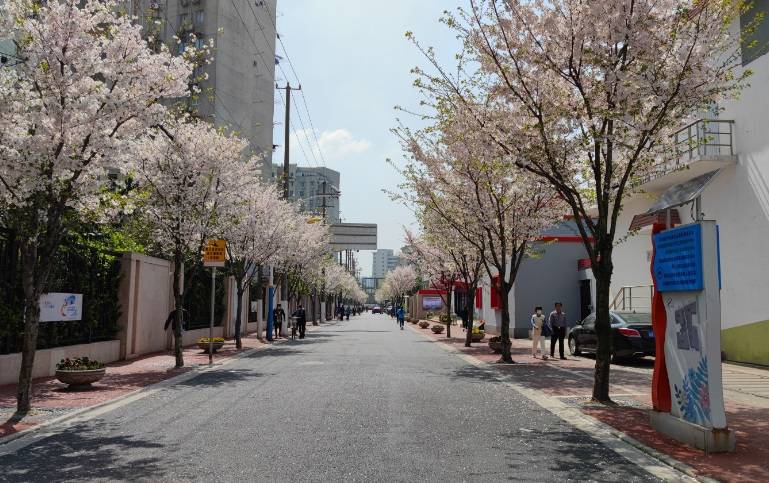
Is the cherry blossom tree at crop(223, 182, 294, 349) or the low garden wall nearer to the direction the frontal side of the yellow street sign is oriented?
the low garden wall

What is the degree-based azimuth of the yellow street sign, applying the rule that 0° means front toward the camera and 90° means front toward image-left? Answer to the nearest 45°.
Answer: approximately 0°

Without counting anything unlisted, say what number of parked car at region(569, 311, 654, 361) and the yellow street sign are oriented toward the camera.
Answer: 1

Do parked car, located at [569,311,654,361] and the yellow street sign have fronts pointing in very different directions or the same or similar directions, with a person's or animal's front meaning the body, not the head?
very different directions
